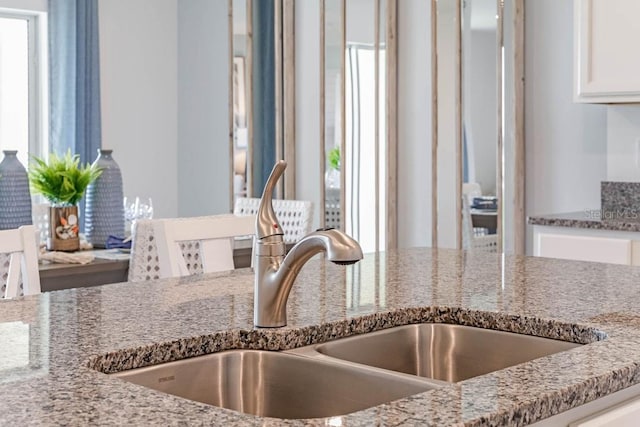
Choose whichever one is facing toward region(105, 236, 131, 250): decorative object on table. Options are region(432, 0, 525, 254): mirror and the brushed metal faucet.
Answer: the mirror

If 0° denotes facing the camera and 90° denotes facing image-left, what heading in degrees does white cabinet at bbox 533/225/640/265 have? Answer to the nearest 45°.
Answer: approximately 45°

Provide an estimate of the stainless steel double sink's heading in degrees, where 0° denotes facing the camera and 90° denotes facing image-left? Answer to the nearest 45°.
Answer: approximately 315°

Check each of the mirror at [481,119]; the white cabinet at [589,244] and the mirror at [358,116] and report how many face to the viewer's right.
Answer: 0

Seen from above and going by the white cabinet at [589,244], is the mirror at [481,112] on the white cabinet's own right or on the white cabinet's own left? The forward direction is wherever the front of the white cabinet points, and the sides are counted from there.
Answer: on the white cabinet's own right

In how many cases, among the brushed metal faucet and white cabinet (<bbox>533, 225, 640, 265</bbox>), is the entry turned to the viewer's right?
1

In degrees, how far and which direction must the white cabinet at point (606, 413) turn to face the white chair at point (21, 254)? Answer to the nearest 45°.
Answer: approximately 180°

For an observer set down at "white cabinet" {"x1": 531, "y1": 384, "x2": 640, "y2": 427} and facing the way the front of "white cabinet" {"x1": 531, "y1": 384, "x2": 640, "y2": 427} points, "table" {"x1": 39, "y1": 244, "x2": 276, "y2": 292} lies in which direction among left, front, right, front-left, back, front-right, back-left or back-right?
back

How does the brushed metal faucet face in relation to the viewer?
to the viewer's right

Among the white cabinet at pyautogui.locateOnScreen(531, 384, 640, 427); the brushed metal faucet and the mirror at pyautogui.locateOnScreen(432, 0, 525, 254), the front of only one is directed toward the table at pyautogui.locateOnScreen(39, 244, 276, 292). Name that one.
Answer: the mirror

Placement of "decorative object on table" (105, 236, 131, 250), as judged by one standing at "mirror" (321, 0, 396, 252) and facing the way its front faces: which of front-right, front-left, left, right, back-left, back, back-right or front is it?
front

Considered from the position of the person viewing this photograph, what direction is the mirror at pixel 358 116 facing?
facing the viewer and to the left of the viewer

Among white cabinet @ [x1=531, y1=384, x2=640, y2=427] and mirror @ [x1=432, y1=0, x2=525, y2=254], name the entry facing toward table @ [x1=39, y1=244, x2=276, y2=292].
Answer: the mirror

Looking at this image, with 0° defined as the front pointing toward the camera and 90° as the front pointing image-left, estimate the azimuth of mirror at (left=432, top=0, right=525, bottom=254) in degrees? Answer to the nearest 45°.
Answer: approximately 45°

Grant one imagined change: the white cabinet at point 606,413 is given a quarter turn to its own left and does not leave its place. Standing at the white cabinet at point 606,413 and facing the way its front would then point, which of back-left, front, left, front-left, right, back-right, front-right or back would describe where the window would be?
left
